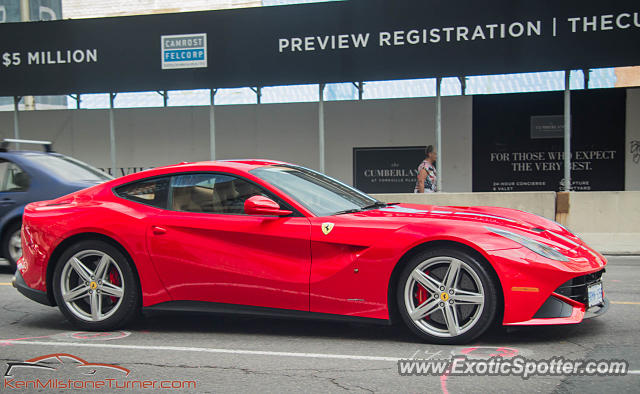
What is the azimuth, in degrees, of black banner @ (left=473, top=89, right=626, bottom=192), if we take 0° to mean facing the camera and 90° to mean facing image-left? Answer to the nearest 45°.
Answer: approximately 0°

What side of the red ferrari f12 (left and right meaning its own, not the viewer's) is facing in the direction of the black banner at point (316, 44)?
left

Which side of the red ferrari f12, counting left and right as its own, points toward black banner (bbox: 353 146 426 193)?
left

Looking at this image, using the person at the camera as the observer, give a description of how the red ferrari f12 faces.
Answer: facing to the right of the viewer

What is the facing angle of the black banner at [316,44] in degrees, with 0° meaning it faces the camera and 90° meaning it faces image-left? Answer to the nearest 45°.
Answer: approximately 0°

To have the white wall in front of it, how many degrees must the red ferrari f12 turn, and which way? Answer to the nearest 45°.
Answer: approximately 90° to its left
